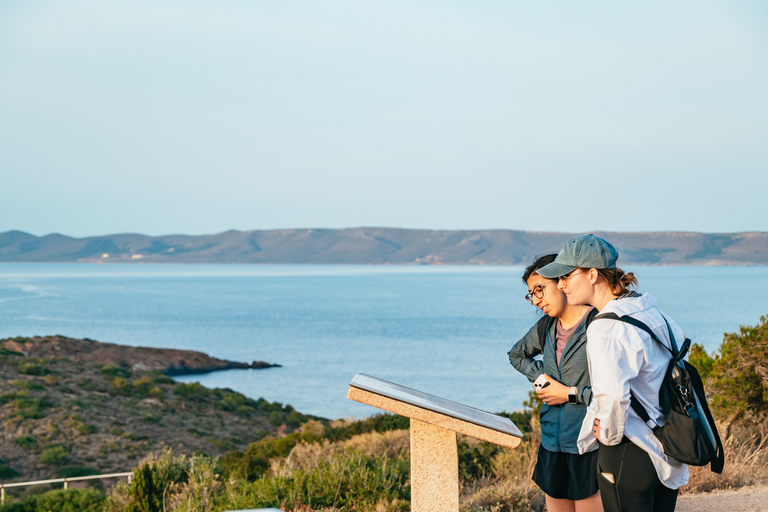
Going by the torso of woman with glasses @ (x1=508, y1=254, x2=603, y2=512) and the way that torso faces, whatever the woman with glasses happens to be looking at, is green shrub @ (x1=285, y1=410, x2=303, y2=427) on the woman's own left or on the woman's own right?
on the woman's own right

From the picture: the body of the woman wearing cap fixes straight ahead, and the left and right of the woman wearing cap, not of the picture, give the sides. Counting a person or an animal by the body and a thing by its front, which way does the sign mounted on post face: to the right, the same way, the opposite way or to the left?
the opposite way

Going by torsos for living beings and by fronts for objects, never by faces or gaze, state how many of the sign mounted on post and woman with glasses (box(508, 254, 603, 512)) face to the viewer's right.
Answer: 1

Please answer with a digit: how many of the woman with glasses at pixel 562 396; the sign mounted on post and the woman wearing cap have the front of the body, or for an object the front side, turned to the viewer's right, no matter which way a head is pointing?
1

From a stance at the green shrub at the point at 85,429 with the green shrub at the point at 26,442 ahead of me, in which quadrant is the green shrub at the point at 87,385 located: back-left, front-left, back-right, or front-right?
back-right

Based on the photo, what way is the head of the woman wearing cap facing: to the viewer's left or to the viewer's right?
to the viewer's left

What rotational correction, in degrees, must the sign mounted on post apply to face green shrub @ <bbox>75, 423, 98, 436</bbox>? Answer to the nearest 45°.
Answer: approximately 135° to its left

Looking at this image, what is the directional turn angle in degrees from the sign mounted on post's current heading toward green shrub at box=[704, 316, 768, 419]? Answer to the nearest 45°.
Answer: approximately 45° to its left

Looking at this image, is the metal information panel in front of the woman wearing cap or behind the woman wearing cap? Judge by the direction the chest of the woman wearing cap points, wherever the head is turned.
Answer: in front

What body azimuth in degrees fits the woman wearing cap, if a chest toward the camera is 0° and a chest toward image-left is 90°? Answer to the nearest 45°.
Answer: approximately 90°

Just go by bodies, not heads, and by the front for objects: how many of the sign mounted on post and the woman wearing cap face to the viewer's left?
1

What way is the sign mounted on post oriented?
to the viewer's right

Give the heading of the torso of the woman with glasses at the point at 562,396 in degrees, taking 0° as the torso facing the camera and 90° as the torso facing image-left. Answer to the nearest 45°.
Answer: approximately 45°
